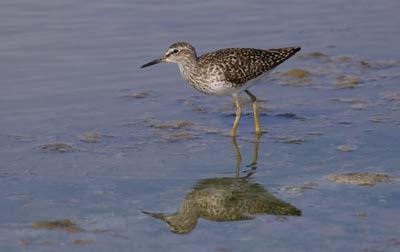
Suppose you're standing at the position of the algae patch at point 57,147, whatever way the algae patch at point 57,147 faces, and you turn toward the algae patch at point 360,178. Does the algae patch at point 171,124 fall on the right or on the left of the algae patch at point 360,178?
left

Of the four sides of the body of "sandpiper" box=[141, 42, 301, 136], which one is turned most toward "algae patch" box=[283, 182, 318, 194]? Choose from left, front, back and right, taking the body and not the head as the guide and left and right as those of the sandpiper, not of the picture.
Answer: left

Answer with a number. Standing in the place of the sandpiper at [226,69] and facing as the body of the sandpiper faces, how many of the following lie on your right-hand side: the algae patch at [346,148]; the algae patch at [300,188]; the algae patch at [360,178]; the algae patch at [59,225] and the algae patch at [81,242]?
0

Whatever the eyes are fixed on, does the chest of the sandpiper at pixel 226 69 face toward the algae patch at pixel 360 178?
no

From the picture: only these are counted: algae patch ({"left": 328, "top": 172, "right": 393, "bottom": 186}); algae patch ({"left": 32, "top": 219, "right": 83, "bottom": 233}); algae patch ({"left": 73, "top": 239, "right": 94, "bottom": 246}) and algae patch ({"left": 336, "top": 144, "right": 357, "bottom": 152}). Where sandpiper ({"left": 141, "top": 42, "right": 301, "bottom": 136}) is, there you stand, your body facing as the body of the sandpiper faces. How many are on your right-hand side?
0

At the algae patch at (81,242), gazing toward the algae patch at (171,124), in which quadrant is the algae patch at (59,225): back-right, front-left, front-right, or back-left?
front-left

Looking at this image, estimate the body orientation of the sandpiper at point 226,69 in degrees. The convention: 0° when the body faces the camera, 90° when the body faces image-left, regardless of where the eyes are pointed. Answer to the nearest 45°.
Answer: approximately 90°

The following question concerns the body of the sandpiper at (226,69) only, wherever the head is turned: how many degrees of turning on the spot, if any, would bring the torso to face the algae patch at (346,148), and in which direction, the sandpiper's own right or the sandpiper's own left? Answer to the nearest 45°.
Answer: approximately 135° to the sandpiper's own left

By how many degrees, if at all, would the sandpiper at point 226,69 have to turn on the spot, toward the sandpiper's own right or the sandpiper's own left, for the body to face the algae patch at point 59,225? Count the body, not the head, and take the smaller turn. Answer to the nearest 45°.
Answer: approximately 45° to the sandpiper's own left

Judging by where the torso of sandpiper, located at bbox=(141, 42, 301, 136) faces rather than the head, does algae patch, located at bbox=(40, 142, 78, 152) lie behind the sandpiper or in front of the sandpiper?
in front

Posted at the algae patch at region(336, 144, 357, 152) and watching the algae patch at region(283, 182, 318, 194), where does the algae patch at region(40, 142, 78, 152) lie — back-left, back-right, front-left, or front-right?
front-right

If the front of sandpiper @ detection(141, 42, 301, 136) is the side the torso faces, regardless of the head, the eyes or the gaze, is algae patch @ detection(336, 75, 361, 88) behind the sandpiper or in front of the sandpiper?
behind
